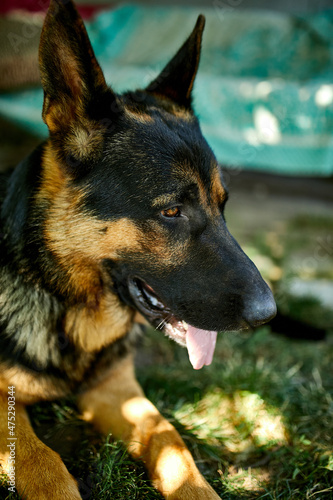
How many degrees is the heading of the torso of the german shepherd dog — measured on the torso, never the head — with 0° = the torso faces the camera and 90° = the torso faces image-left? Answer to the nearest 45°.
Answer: approximately 315°

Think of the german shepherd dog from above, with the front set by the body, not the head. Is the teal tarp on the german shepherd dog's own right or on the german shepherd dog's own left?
on the german shepherd dog's own left
